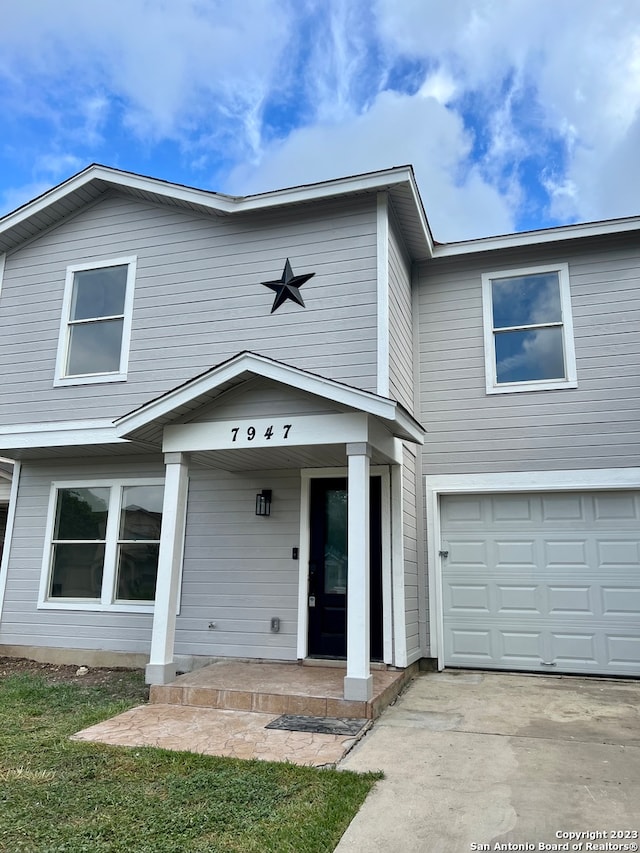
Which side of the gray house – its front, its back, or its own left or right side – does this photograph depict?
front
